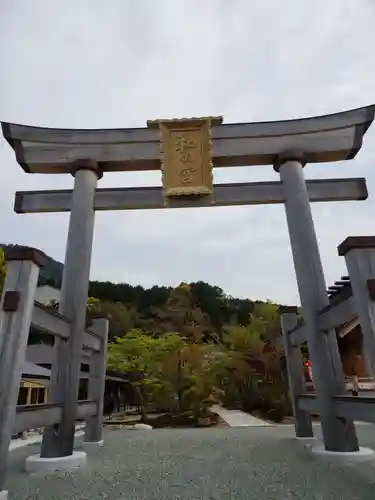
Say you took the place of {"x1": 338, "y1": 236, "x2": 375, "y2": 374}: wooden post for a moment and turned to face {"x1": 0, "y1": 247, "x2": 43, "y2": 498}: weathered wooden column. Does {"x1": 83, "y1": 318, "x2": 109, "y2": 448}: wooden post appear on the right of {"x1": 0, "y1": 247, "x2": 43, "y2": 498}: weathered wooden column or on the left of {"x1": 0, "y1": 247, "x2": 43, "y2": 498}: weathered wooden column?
right

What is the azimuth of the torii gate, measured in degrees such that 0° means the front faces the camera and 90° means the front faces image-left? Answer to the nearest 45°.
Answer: approximately 0°

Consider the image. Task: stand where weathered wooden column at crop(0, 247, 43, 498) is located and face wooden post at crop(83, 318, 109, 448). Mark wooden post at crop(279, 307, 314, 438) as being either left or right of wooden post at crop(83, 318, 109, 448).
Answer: right
